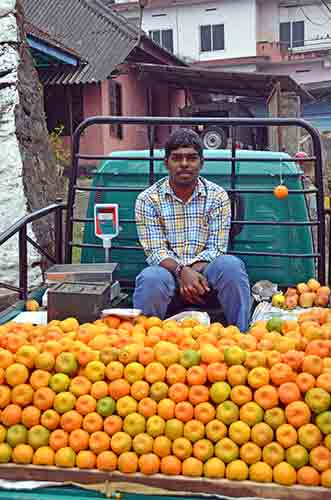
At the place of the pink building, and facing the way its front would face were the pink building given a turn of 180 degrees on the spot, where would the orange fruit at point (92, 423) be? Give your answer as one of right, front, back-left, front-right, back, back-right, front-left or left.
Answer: back-right

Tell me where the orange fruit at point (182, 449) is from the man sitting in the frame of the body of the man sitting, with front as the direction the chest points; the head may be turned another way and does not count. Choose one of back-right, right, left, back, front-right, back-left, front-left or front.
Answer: front

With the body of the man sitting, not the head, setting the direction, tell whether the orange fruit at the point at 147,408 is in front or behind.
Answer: in front

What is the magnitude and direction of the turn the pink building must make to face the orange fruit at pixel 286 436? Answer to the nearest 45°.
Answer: approximately 45° to its left

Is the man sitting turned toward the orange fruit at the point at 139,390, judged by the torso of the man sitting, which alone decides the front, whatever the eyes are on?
yes

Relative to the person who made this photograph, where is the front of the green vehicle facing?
facing away from the viewer

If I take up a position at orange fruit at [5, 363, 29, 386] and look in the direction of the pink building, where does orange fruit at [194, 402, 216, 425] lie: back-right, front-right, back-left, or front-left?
back-right

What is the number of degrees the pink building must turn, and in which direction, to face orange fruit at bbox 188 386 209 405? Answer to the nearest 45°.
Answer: approximately 45° to its left

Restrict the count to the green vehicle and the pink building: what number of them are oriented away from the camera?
1

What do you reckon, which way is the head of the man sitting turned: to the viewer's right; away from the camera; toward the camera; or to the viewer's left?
toward the camera

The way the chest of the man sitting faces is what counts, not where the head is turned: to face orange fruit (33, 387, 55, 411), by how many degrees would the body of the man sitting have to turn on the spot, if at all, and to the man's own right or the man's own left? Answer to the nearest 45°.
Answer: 0° — they already face it

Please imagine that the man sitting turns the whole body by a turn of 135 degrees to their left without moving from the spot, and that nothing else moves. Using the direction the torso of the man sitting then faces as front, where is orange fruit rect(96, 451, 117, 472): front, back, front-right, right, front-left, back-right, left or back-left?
back-right

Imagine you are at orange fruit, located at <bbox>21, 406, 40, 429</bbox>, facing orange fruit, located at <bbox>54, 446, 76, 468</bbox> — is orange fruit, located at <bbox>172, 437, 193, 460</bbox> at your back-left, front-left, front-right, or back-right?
front-left

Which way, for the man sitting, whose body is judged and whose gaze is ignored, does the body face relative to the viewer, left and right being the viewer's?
facing the viewer

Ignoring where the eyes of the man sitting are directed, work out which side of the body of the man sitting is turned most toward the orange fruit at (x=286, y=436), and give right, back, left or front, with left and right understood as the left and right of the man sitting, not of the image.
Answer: front

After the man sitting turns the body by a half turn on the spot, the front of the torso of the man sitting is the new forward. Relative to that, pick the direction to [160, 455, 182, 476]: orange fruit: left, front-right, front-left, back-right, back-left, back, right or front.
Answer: back
